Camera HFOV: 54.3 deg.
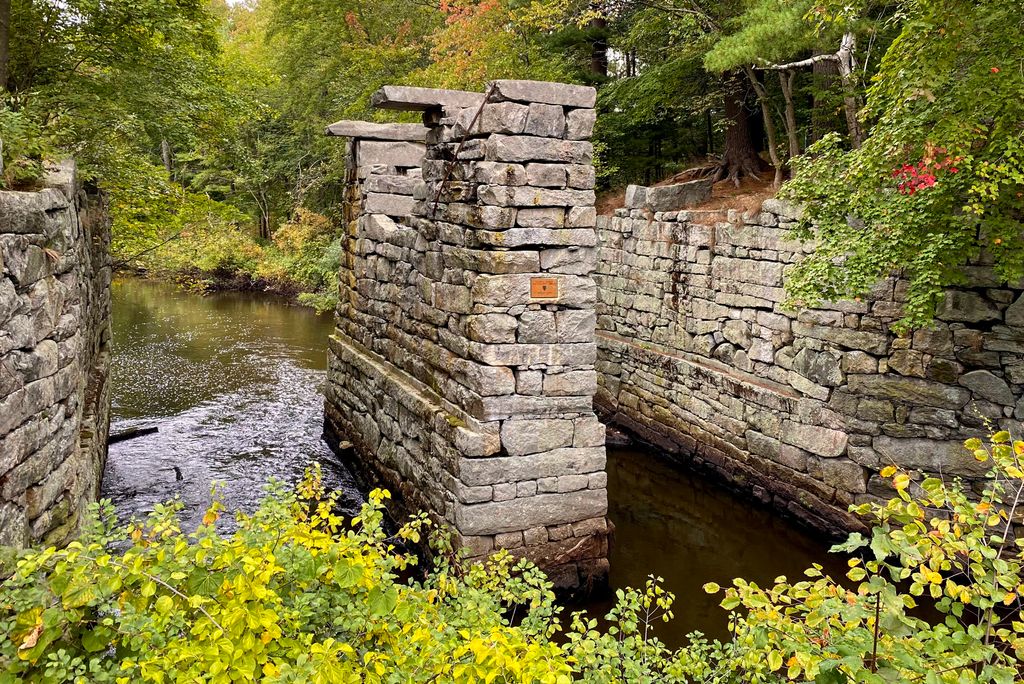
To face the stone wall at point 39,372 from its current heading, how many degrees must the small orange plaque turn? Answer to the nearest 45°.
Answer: approximately 45° to its right

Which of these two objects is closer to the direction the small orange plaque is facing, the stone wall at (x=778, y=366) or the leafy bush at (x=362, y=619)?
the leafy bush

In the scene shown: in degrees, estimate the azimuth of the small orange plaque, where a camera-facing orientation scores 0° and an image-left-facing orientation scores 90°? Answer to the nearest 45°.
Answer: approximately 0°

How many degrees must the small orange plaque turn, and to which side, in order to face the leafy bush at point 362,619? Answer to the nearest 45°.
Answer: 0° — it already faces it
